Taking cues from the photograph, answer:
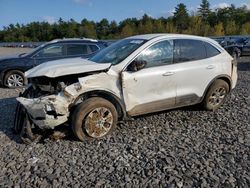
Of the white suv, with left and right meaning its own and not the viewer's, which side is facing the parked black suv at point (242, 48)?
back

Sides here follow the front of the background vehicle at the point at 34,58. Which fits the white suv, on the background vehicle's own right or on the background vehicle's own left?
on the background vehicle's own left

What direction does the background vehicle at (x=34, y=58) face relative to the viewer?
to the viewer's left

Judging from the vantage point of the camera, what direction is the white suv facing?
facing the viewer and to the left of the viewer

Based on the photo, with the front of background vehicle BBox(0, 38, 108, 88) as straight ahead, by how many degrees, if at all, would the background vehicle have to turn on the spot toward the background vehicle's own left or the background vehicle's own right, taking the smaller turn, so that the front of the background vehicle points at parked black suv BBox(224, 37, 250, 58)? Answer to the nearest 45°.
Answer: approximately 135° to the background vehicle's own right

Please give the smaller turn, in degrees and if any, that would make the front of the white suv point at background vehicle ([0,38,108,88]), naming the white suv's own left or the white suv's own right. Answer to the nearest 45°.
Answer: approximately 90° to the white suv's own right
